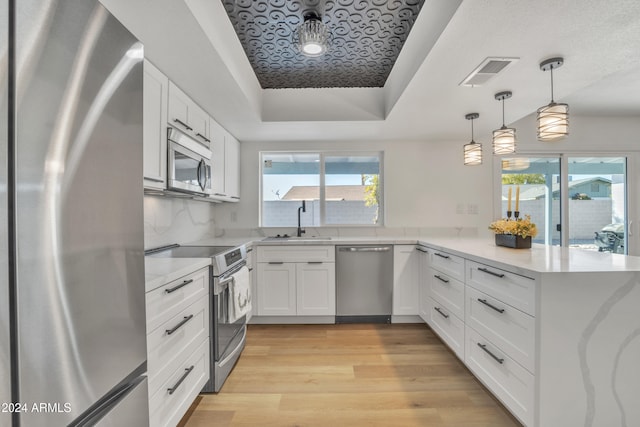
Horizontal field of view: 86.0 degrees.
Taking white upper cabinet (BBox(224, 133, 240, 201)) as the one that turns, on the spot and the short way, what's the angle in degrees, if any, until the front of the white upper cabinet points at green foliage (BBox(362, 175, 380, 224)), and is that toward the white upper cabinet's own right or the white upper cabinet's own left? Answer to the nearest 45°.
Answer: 0° — it already faces it

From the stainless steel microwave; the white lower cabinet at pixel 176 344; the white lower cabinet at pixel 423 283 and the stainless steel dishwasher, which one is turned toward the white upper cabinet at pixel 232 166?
the white lower cabinet at pixel 423 283

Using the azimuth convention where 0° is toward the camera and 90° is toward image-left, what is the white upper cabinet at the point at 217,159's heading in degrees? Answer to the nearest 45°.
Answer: approximately 270°

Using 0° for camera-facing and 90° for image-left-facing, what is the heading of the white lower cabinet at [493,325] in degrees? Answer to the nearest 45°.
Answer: approximately 45°

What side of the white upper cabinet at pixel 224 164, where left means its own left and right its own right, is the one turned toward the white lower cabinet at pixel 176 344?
right

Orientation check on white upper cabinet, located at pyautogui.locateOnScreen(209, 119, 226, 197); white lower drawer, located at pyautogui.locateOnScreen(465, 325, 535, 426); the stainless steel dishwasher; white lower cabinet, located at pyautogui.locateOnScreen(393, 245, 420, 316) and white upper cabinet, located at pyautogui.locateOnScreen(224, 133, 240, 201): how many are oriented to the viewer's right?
2

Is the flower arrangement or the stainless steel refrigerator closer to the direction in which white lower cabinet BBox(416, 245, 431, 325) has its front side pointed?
the stainless steel refrigerator

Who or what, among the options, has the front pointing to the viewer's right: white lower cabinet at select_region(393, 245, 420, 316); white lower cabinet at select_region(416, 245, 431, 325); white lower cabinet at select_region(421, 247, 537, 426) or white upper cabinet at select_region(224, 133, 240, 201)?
the white upper cabinet

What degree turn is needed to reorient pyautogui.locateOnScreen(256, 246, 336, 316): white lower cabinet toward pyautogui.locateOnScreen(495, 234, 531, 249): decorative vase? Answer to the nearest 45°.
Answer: approximately 45° to its left

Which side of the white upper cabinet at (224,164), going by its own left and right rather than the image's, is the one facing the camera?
right

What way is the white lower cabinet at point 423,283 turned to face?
to the viewer's left

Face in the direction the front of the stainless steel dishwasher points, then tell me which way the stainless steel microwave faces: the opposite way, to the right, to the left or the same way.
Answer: to the left
